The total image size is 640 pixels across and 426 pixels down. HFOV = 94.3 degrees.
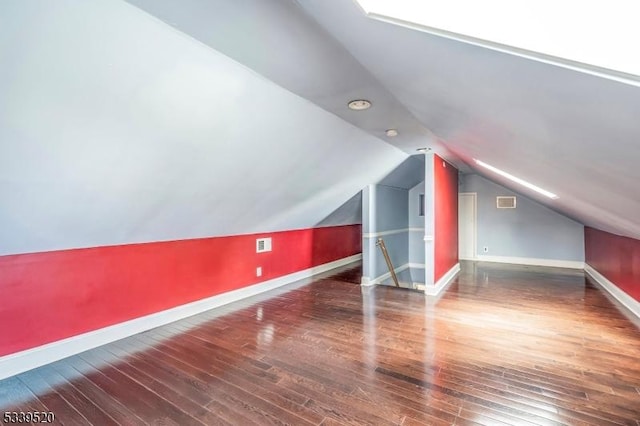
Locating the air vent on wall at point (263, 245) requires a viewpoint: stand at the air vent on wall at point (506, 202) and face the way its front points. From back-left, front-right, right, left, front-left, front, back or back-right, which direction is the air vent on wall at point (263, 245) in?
front-right

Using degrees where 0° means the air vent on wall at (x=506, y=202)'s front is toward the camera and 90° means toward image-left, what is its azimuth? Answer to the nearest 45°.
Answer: approximately 0°
